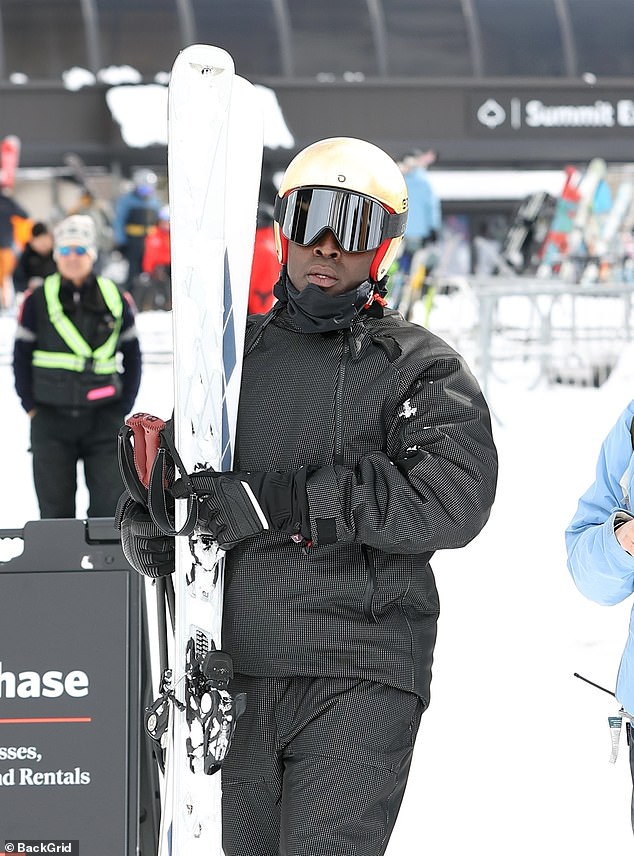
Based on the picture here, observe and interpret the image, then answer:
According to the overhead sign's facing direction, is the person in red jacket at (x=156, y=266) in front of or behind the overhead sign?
in front

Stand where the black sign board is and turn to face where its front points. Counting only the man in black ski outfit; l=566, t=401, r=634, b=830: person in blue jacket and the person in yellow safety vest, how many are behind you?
1

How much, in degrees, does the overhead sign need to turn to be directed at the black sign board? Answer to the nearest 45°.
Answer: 0° — it already faces it

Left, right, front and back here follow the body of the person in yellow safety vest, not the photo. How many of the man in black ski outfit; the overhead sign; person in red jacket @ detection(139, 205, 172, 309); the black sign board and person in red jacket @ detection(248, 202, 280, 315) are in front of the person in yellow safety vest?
2

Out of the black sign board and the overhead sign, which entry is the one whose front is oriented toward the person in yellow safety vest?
the overhead sign

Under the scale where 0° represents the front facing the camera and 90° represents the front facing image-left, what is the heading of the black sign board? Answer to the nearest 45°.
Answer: approximately 0°

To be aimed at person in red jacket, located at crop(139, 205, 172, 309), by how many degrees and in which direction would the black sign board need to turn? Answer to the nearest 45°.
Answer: approximately 180°

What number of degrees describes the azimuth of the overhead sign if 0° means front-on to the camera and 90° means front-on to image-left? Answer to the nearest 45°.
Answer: approximately 0°

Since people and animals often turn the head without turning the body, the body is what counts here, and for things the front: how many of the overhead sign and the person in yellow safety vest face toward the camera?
2

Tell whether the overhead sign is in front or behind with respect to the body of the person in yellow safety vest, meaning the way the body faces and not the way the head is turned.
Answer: behind

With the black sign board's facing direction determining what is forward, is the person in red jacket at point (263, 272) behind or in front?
behind

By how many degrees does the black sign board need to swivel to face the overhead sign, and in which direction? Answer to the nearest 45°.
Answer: approximately 135° to its left

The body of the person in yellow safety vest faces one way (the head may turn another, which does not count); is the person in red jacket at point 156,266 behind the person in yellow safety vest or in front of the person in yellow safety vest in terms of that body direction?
behind

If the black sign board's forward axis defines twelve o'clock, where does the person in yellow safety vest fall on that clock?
The person in yellow safety vest is roughly at 6 o'clock from the black sign board.
